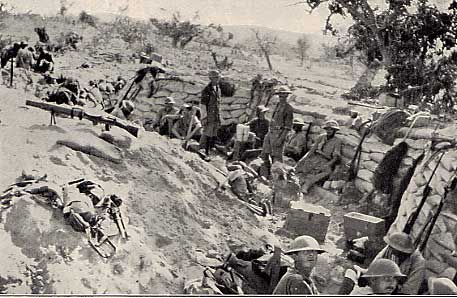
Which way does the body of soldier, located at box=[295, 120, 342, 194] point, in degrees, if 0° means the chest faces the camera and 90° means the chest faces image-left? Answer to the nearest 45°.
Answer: approximately 45°

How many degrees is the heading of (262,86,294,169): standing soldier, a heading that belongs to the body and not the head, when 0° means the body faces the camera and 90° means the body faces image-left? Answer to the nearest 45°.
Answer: approximately 45°

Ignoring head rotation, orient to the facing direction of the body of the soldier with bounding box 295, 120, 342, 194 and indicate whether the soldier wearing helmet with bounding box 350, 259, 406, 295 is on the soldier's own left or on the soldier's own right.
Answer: on the soldier's own left

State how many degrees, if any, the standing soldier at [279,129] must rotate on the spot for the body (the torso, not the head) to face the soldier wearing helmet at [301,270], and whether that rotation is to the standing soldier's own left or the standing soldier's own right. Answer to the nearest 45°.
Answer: approximately 45° to the standing soldier's own left

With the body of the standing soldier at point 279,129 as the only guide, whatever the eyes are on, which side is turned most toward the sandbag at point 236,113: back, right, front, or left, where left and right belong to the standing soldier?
right

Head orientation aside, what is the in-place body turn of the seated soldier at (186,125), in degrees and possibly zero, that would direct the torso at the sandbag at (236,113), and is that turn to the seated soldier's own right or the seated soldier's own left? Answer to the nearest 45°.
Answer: approximately 135° to the seated soldier's own left

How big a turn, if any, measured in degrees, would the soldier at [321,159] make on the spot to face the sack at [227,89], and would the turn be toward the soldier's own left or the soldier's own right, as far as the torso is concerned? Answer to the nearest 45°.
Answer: approximately 45° to the soldier's own right
